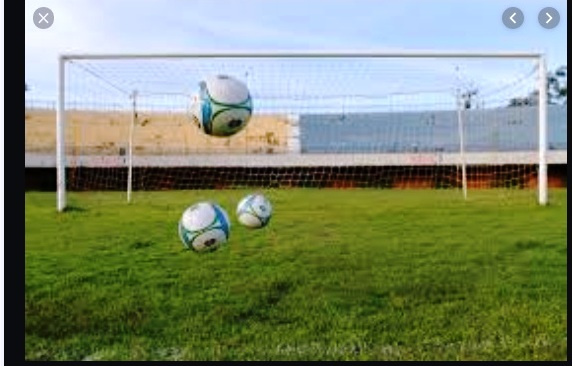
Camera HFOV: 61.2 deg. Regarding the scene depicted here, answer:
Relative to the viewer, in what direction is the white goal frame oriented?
toward the camera

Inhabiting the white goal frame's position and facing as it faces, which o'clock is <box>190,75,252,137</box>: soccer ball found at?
The soccer ball is roughly at 12 o'clock from the white goal frame.

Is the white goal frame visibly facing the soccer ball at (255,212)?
yes

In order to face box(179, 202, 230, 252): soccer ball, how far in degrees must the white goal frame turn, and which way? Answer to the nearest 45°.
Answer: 0° — it already faces it

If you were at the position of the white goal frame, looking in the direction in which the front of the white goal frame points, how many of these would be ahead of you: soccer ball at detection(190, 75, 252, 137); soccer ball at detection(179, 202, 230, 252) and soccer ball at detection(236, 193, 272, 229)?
3
